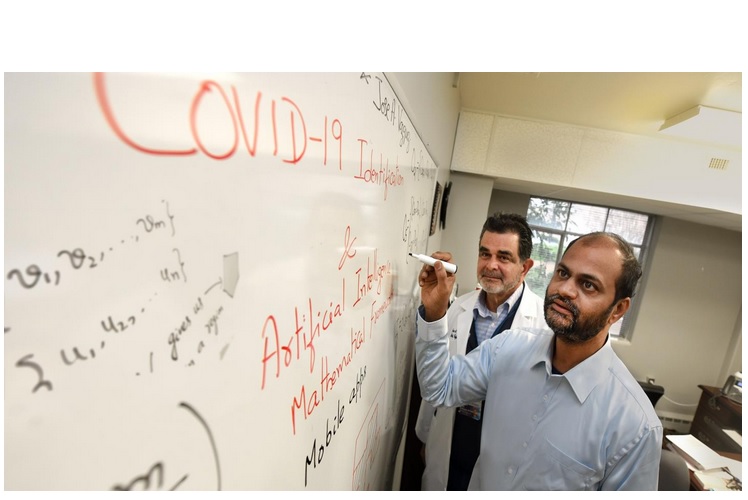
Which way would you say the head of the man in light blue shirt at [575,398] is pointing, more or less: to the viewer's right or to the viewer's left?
to the viewer's left

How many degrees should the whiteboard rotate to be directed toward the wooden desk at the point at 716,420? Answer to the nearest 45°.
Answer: approximately 45° to its left

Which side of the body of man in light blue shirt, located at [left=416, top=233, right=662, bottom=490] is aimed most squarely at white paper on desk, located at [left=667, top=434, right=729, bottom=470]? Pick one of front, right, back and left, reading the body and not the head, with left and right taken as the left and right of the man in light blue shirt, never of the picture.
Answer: back

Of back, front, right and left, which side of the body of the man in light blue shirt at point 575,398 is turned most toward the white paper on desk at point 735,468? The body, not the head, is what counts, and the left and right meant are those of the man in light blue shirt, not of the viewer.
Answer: back

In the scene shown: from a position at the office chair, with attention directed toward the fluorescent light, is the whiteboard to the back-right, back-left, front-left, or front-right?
back-left

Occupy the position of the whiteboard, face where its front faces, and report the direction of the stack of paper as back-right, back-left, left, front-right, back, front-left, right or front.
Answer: front-left

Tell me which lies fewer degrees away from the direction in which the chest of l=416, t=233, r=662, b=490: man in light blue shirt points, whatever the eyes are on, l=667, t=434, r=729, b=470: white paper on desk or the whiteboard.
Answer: the whiteboard

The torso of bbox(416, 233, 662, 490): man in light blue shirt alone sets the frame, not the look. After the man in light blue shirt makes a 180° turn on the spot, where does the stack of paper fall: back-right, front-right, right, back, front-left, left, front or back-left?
front

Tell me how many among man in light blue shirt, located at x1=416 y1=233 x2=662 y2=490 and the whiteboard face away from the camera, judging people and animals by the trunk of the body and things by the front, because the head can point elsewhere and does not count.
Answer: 0

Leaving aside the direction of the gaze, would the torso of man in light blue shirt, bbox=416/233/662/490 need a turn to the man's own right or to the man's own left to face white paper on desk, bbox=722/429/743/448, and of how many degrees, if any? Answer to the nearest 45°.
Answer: approximately 180°

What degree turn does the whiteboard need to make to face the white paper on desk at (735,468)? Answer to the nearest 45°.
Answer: approximately 45° to its left

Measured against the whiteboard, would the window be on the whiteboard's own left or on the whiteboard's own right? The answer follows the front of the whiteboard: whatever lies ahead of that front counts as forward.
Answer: on the whiteboard's own left
